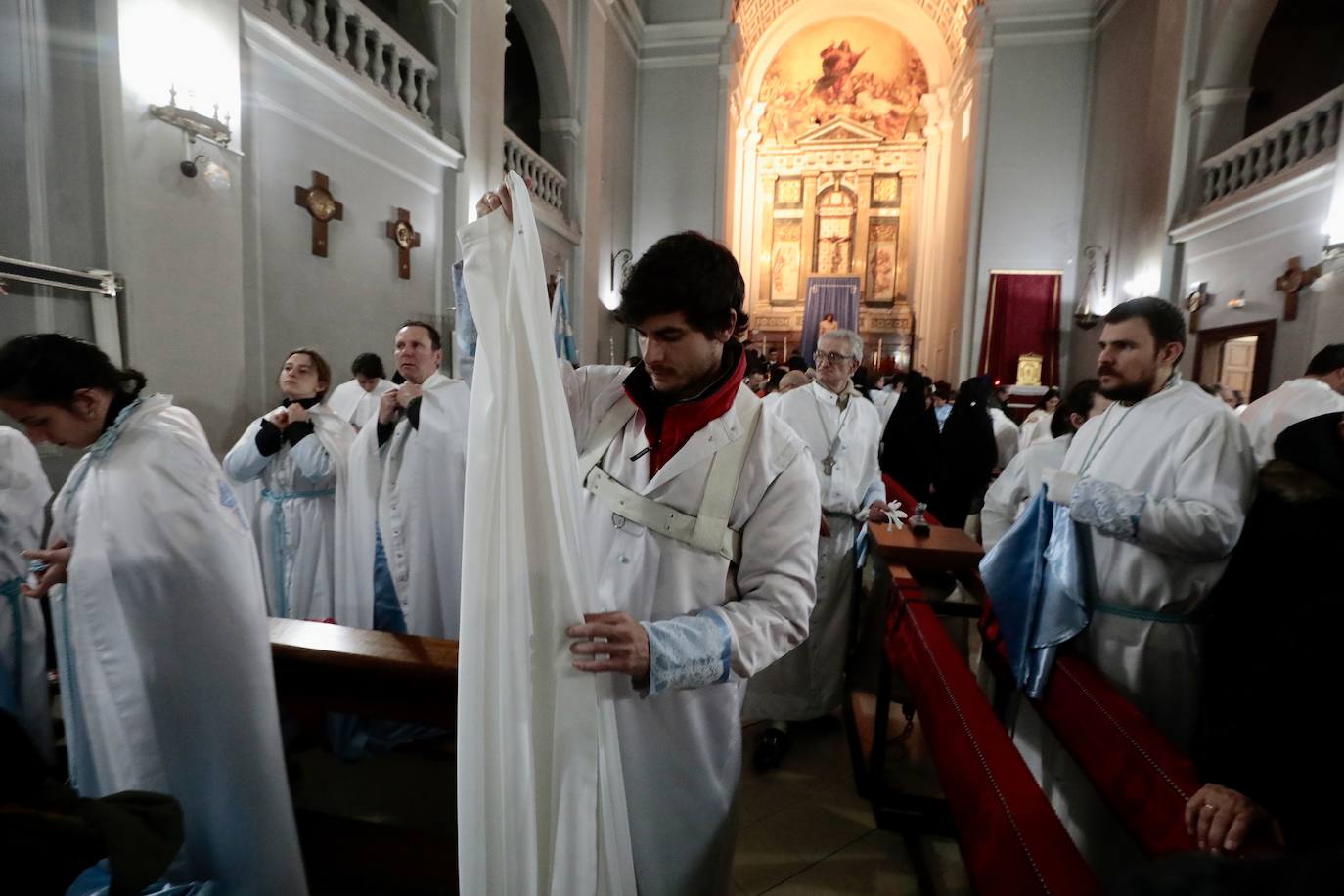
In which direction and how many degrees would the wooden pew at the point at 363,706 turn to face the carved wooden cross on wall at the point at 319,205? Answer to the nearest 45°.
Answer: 0° — it already faces it

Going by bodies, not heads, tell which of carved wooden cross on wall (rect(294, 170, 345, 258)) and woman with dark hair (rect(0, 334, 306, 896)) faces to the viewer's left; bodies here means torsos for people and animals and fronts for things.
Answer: the woman with dark hair

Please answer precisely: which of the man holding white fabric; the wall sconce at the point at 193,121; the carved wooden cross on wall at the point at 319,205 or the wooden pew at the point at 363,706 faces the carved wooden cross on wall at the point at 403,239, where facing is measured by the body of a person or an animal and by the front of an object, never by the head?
the wooden pew

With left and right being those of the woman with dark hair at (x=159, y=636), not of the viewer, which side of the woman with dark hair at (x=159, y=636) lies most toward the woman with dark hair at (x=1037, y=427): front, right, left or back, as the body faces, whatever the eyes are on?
back

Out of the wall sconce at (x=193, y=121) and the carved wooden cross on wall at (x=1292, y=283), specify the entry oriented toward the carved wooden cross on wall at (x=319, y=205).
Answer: the carved wooden cross on wall at (x=1292, y=283)

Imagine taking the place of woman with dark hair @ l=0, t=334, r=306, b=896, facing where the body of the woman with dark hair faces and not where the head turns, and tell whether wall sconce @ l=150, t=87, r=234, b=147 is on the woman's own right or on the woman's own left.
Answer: on the woman's own right

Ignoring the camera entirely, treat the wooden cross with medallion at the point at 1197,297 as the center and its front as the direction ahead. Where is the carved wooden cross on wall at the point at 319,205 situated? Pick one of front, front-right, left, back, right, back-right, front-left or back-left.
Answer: front

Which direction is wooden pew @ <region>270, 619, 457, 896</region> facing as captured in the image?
away from the camera

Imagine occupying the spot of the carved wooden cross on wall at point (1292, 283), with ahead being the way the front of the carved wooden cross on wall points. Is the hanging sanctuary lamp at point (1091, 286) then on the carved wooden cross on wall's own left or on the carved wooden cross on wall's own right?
on the carved wooden cross on wall's own right

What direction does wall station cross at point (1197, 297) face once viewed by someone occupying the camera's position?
facing the viewer and to the left of the viewer

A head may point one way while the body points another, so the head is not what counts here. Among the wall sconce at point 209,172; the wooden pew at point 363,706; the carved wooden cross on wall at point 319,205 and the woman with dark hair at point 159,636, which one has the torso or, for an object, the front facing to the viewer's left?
the woman with dark hair

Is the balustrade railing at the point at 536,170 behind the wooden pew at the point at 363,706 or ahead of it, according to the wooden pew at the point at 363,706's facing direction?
ahead

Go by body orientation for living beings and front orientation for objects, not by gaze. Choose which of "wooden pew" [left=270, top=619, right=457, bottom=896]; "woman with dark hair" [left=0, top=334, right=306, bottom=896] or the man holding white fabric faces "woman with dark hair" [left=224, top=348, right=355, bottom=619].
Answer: the wooden pew

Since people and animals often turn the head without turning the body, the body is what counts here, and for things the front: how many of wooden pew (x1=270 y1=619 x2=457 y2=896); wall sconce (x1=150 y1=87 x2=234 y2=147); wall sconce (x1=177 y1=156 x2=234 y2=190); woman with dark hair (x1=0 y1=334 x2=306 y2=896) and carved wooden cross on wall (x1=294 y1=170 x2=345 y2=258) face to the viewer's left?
1

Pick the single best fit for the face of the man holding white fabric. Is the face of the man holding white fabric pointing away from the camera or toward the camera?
toward the camera

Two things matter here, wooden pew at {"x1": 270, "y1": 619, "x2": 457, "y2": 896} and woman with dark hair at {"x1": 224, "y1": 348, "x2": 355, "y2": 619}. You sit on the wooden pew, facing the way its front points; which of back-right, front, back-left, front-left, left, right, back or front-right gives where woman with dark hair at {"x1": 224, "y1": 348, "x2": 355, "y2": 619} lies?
front

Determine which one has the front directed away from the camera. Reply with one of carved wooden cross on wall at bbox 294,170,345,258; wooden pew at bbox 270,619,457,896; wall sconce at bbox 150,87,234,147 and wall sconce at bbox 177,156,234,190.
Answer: the wooden pew

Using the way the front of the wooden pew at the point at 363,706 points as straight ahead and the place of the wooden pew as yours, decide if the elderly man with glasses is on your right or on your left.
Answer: on your right
